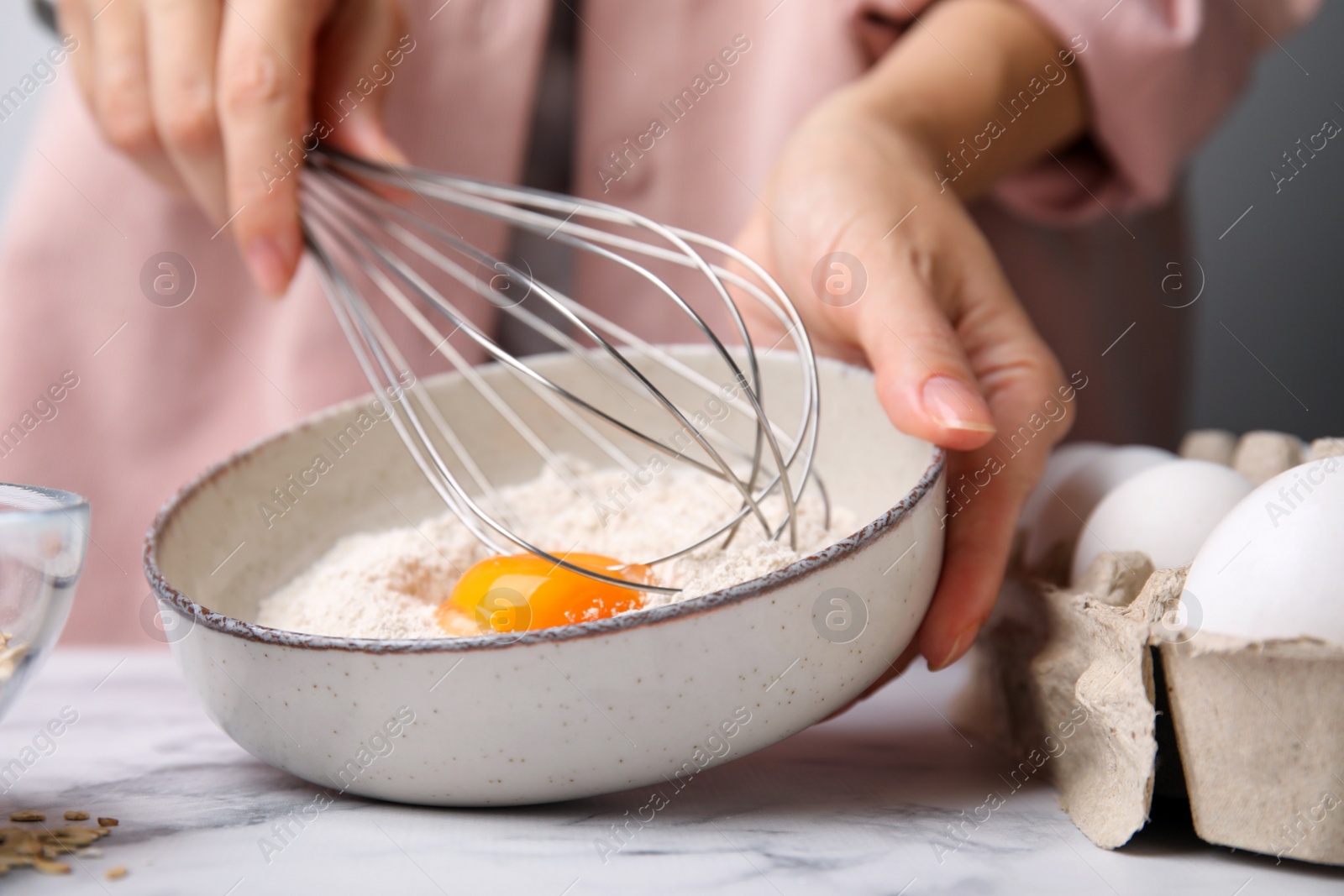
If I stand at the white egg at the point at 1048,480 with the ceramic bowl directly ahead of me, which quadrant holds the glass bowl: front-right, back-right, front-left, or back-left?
front-right

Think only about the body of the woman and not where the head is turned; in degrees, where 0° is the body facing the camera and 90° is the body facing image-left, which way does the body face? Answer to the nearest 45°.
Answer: approximately 0°
